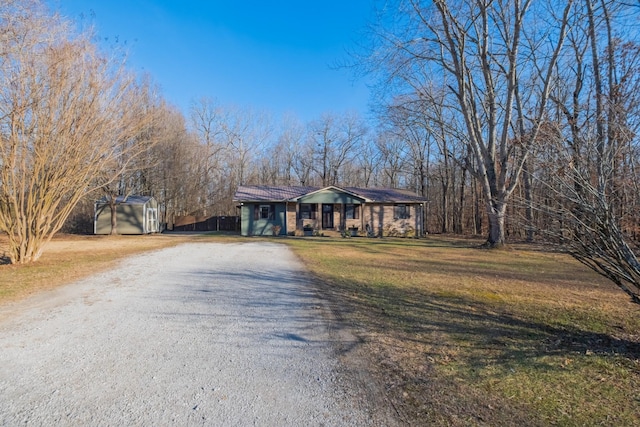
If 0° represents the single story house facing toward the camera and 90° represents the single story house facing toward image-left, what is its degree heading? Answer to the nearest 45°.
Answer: approximately 0°

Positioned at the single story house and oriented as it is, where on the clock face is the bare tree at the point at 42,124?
The bare tree is roughly at 1 o'clock from the single story house.

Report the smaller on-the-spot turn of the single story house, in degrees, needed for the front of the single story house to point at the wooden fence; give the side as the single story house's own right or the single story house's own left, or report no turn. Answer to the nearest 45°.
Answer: approximately 135° to the single story house's own right

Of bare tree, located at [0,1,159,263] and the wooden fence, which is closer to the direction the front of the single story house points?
the bare tree
